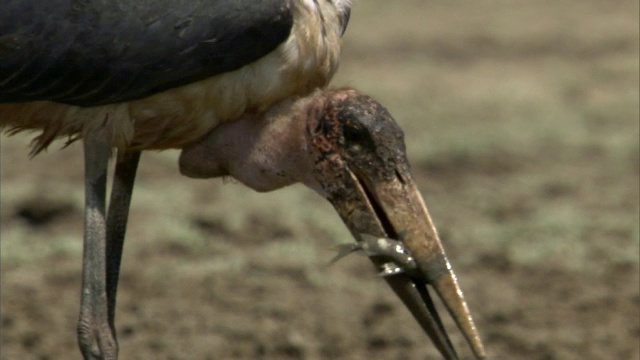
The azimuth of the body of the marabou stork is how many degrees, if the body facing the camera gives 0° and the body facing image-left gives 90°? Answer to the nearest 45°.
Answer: approximately 270°
